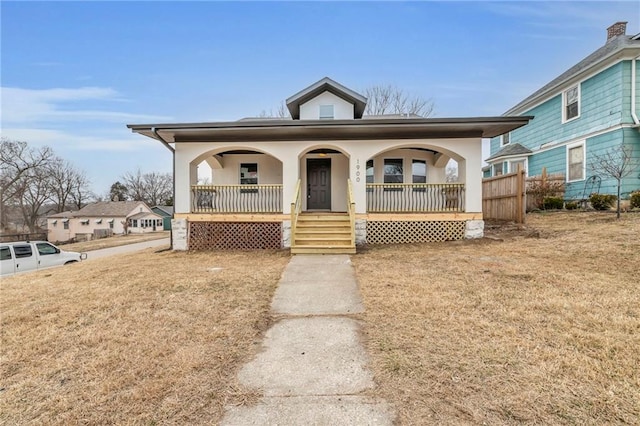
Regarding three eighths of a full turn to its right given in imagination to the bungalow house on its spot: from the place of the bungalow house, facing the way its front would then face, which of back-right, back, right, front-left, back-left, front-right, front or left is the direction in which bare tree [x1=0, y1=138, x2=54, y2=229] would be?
front

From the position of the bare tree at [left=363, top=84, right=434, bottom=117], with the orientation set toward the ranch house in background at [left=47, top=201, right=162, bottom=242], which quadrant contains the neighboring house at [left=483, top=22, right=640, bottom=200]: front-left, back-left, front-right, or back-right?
back-left

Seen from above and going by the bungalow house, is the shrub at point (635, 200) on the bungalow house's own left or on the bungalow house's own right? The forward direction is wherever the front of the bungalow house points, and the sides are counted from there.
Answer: on the bungalow house's own left

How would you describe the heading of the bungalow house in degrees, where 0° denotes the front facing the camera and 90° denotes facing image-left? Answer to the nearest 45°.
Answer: approximately 0°

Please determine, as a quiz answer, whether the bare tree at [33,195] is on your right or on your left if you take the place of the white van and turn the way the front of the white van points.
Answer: on your left

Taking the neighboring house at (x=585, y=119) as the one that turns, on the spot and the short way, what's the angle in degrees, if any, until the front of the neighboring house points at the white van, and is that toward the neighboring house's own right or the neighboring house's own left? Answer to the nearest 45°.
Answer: approximately 90° to the neighboring house's own right

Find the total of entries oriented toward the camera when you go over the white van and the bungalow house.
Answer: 1
